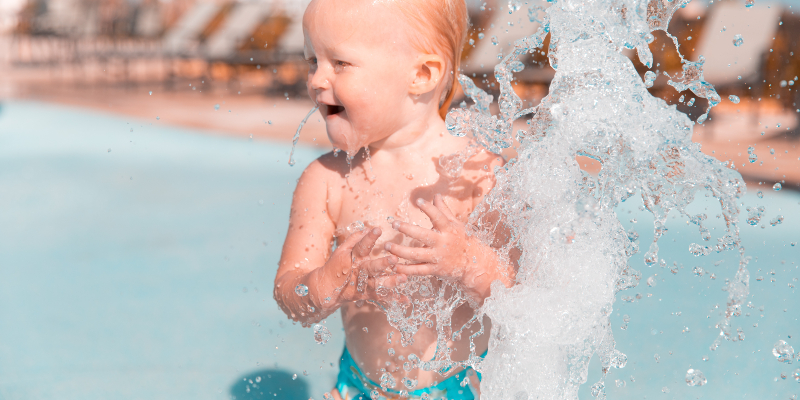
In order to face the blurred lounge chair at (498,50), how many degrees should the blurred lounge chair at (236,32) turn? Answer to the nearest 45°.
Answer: approximately 90° to its left

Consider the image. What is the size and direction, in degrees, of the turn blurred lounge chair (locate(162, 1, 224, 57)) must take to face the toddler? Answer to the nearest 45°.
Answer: approximately 45° to its left

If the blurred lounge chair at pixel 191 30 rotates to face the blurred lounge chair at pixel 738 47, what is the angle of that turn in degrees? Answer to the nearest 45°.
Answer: approximately 90° to its left

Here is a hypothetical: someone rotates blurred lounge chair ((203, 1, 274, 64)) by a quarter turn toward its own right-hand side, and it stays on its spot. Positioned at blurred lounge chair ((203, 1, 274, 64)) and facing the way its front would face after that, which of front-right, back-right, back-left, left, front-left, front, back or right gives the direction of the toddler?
back-left

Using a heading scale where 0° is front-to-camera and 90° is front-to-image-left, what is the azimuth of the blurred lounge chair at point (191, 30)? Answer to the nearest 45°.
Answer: approximately 45°

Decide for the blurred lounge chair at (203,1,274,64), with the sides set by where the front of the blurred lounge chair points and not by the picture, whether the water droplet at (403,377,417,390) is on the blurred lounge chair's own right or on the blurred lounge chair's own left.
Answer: on the blurred lounge chair's own left

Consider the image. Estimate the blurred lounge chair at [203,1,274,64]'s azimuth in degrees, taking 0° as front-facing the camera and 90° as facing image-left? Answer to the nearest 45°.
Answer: approximately 45°

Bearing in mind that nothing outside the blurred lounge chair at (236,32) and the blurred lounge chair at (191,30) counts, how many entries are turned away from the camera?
0

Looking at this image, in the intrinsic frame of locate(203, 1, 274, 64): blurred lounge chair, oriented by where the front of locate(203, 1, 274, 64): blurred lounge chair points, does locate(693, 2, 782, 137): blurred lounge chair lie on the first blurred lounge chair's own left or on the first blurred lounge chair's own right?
on the first blurred lounge chair's own left

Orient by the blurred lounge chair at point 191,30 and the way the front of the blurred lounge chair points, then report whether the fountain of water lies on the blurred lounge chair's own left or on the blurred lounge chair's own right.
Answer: on the blurred lounge chair's own left

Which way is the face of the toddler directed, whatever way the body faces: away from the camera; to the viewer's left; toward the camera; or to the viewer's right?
to the viewer's left

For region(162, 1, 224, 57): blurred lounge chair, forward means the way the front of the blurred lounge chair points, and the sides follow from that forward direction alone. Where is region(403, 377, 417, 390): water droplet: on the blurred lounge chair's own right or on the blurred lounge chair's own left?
on the blurred lounge chair's own left

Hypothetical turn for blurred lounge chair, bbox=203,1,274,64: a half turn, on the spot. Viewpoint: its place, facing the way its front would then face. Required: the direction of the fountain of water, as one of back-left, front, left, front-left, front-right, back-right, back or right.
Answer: back-right

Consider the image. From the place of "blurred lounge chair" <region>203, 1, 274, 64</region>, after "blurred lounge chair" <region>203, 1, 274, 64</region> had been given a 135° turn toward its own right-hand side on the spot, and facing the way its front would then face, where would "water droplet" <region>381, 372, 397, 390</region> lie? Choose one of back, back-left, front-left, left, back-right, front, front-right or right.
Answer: back
